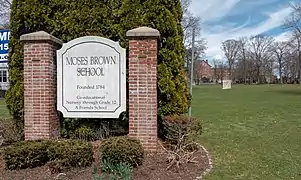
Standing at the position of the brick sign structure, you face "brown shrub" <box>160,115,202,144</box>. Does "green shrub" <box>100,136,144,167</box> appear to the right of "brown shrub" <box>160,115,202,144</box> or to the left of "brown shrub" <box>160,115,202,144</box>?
right

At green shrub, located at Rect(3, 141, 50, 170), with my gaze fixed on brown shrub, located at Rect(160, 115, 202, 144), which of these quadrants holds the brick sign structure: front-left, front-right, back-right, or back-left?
front-left

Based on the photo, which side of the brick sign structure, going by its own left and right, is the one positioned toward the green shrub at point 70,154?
front

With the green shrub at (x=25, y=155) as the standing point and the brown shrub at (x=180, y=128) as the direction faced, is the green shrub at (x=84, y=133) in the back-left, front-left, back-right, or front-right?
front-left

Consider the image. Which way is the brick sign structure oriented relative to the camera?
toward the camera

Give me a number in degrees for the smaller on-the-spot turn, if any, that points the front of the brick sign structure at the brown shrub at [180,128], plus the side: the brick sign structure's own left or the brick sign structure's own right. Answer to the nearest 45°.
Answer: approximately 90° to the brick sign structure's own left

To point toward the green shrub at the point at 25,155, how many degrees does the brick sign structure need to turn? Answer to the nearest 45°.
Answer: approximately 45° to its right

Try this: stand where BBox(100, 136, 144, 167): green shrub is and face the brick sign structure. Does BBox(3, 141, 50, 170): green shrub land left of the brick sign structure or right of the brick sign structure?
left

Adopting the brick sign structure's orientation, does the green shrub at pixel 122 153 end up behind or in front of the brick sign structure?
in front
